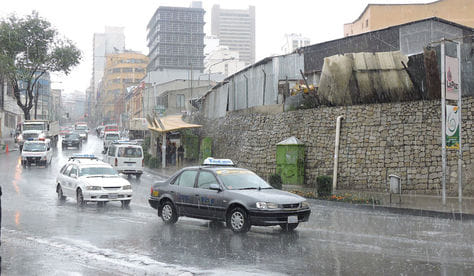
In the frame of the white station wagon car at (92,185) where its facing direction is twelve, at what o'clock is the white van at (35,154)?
The white van is roughly at 7 o'clock from the white station wagon car.

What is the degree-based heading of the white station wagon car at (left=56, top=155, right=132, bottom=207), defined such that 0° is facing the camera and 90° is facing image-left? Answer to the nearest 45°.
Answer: approximately 315°

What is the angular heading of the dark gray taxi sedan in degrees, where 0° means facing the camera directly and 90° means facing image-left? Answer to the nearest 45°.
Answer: approximately 315°

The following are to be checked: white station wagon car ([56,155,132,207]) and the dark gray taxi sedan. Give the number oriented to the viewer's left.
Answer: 0

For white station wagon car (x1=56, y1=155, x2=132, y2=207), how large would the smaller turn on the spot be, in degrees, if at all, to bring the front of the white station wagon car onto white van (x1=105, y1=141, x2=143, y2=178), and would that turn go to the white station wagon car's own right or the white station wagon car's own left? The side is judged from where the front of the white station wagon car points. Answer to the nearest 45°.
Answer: approximately 135° to the white station wagon car's own left

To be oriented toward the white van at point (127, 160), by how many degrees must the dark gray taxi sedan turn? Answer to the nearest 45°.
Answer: approximately 135° to its left

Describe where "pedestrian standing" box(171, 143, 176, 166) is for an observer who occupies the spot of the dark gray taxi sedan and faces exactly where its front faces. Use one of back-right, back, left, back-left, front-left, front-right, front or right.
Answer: back-left

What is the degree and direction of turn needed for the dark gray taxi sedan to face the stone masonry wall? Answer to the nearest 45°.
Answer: approximately 90° to its left

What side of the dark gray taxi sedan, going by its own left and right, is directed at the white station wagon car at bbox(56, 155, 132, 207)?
back

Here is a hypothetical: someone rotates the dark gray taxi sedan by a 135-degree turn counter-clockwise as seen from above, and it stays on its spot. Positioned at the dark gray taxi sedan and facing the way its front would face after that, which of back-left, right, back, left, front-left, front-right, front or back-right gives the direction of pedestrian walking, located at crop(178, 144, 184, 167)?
front

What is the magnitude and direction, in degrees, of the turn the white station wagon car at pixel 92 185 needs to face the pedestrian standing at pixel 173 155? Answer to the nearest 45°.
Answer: approximately 135° to its left

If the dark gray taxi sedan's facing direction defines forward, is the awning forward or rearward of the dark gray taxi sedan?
rearward
